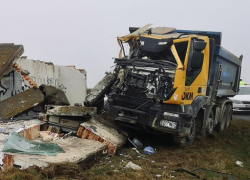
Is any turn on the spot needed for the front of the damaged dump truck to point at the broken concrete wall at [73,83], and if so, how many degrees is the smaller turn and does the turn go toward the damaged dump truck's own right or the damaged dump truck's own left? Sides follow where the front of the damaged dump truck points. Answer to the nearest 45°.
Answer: approximately 90° to the damaged dump truck's own right

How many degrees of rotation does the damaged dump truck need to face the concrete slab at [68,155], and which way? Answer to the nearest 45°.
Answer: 0° — it already faces it

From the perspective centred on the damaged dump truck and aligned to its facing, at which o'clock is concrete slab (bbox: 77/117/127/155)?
The concrete slab is roughly at 1 o'clock from the damaged dump truck.

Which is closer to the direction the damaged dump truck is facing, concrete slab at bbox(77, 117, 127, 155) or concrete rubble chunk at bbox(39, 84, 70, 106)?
the concrete slab

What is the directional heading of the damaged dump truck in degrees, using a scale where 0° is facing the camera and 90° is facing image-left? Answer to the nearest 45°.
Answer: approximately 45°

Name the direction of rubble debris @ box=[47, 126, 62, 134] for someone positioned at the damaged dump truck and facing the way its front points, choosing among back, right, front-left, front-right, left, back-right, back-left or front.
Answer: front-right

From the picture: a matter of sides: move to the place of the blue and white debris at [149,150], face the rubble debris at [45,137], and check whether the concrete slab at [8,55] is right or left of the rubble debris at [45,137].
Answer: right

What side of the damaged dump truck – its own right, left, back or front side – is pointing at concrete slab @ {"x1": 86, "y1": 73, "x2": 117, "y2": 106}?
front
